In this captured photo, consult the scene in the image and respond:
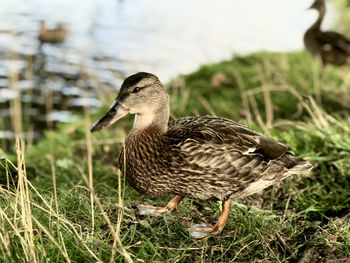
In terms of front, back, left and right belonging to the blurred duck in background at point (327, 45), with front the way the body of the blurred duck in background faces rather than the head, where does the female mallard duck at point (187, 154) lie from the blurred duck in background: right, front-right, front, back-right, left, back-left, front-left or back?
left

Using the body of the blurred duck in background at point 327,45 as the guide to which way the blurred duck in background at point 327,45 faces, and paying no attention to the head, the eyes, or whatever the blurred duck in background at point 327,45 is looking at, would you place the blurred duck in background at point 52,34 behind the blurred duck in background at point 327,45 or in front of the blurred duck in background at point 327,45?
in front

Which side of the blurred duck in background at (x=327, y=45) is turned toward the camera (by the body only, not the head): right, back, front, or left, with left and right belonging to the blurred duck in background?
left

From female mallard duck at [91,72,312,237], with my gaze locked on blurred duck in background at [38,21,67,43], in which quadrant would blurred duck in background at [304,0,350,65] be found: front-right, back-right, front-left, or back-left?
front-right
